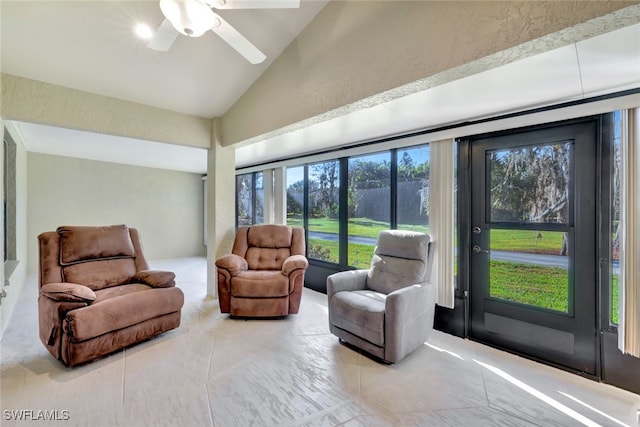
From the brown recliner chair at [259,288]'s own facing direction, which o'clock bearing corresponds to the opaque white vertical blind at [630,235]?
The opaque white vertical blind is roughly at 10 o'clock from the brown recliner chair.

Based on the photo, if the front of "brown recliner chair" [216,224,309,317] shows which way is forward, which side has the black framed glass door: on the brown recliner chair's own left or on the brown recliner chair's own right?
on the brown recliner chair's own left

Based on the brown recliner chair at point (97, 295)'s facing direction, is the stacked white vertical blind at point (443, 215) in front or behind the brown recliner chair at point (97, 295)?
in front

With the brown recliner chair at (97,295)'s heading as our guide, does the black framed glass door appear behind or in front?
in front

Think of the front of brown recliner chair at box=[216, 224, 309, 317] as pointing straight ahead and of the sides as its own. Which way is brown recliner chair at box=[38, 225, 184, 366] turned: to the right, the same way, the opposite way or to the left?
to the left

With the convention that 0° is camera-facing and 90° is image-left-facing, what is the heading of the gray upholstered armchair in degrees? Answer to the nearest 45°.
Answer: approximately 45°

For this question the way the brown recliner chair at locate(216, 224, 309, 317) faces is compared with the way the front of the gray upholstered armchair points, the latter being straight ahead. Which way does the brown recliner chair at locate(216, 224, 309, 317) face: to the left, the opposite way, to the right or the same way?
to the left

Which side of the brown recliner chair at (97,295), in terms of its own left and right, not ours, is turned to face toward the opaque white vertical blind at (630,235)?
front

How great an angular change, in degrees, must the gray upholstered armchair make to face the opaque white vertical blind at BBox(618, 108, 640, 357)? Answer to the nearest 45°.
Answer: approximately 135° to its left
